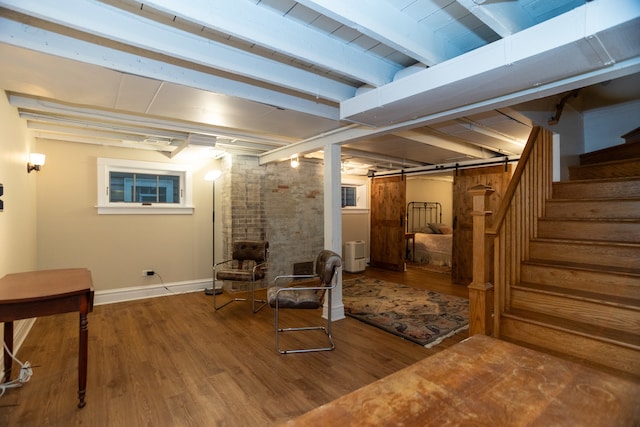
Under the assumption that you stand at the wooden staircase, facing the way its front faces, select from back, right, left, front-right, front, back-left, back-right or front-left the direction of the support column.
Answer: front-right

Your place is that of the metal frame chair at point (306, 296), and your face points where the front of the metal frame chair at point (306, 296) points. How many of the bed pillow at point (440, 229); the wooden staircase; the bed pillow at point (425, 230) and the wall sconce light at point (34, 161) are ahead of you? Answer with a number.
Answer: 1

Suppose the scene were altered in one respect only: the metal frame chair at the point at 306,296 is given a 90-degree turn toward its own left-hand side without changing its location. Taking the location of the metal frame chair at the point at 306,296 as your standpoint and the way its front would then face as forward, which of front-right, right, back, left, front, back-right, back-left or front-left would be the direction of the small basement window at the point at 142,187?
back-right

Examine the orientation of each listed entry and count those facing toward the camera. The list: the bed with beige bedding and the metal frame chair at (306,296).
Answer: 1

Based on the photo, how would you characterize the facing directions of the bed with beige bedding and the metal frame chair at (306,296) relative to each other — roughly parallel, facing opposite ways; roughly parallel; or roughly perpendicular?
roughly perpendicular

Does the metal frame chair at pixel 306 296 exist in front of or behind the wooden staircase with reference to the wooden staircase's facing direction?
in front

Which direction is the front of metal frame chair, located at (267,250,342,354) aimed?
to the viewer's left

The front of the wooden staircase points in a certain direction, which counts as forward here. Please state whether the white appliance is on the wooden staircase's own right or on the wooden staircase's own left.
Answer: on the wooden staircase's own right

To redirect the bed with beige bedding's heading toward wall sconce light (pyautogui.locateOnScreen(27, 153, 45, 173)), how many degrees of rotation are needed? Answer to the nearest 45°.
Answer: approximately 45° to its right

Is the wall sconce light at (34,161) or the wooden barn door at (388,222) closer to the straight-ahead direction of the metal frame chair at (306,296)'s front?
the wall sconce light
